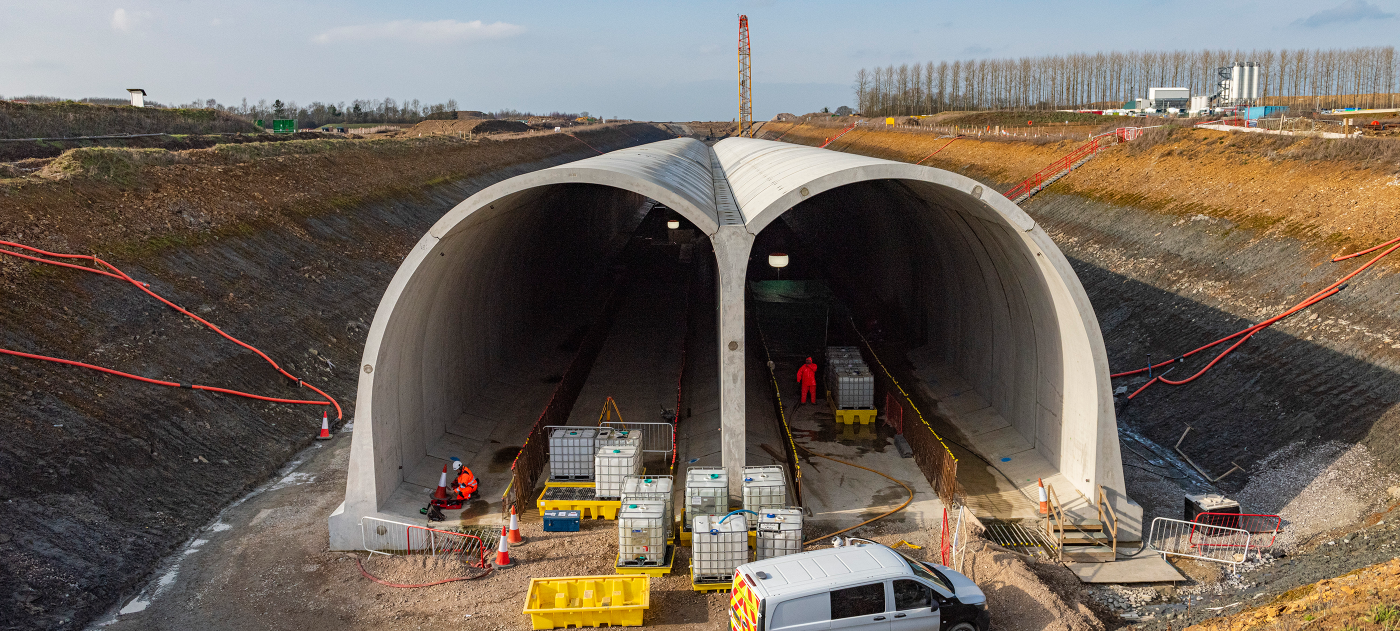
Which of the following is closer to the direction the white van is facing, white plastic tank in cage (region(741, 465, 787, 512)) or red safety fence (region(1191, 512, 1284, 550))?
the red safety fence

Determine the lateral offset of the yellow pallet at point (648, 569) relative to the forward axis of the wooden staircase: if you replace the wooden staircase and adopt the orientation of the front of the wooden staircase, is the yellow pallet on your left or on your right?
on your right

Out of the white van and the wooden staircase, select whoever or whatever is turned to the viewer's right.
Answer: the white van

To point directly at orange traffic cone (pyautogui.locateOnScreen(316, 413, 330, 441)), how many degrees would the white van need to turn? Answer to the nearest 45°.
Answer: approximately 135° to its left

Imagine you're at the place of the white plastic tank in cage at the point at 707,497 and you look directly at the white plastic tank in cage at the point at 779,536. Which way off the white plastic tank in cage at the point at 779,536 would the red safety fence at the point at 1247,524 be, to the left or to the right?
left

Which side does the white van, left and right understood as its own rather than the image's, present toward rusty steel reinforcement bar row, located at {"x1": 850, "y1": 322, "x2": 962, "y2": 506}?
left

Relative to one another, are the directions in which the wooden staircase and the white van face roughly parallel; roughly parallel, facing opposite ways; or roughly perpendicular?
roughly perpendicular

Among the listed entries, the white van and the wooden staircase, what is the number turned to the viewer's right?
1

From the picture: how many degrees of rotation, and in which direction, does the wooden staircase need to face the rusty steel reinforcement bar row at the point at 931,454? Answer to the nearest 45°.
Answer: approximately 135° to its right

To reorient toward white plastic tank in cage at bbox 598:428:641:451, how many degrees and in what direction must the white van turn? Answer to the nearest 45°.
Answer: approximately 135° to its left

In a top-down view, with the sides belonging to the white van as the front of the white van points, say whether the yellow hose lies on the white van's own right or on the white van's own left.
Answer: on the white van's own left

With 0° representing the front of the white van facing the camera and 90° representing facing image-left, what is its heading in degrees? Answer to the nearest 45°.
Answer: approximately 270°

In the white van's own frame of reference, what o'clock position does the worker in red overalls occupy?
The worker in red overalls is roughly at 9 o'clock from the white van.

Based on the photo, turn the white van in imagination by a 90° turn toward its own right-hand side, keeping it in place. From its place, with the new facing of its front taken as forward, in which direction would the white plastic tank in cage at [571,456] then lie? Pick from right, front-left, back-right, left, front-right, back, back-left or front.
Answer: back-right

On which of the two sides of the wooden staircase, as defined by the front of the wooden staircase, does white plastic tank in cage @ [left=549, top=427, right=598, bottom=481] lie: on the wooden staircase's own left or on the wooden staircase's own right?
on the wooden staircase's own right
